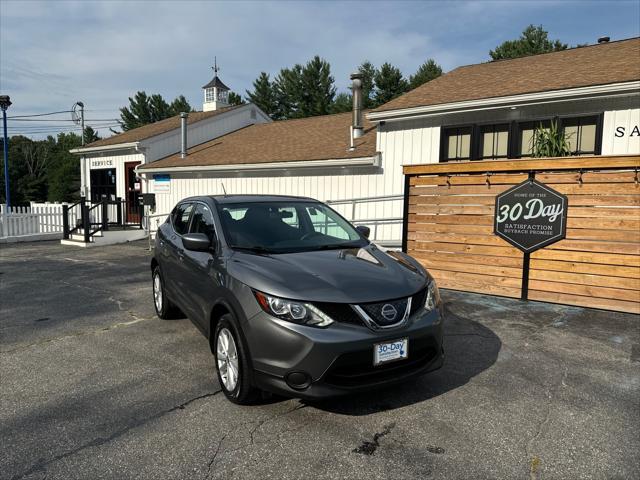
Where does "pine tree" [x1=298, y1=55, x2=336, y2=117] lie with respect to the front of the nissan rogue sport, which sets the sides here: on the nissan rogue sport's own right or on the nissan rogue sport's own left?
on the nissan rogue sport's own left

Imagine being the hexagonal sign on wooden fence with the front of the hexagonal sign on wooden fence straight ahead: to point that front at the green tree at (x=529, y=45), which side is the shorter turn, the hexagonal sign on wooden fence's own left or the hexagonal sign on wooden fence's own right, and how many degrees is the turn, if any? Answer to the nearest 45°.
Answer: approximately 180°

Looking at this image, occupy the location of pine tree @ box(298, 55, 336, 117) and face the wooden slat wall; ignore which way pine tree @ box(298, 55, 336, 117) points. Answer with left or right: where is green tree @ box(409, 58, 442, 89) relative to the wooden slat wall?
left

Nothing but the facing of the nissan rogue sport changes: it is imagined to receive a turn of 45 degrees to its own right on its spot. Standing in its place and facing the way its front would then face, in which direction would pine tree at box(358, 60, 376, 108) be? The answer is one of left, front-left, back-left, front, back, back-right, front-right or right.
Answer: back

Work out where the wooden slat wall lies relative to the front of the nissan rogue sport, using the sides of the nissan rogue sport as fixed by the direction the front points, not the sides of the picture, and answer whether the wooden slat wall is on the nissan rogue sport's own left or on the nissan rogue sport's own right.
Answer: on the nissan rogue sport's own left

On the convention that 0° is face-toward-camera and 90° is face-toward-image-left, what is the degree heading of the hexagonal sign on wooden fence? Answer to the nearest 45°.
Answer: approximately 0°

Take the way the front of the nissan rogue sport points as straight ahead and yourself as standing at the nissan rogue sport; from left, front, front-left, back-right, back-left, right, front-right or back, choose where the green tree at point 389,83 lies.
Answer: back-left

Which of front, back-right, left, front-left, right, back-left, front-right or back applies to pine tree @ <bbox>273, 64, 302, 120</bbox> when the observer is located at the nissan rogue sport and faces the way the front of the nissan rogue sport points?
back-left

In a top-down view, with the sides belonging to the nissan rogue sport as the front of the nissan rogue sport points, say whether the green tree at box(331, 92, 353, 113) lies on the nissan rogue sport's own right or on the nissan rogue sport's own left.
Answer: on the nissan rogue sport's own left

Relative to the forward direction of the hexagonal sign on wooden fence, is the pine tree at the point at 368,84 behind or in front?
behind

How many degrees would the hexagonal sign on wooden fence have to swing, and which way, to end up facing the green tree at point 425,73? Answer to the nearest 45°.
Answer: approximately 180°

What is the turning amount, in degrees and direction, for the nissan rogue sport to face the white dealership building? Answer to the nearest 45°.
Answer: approximately 135° to its left
